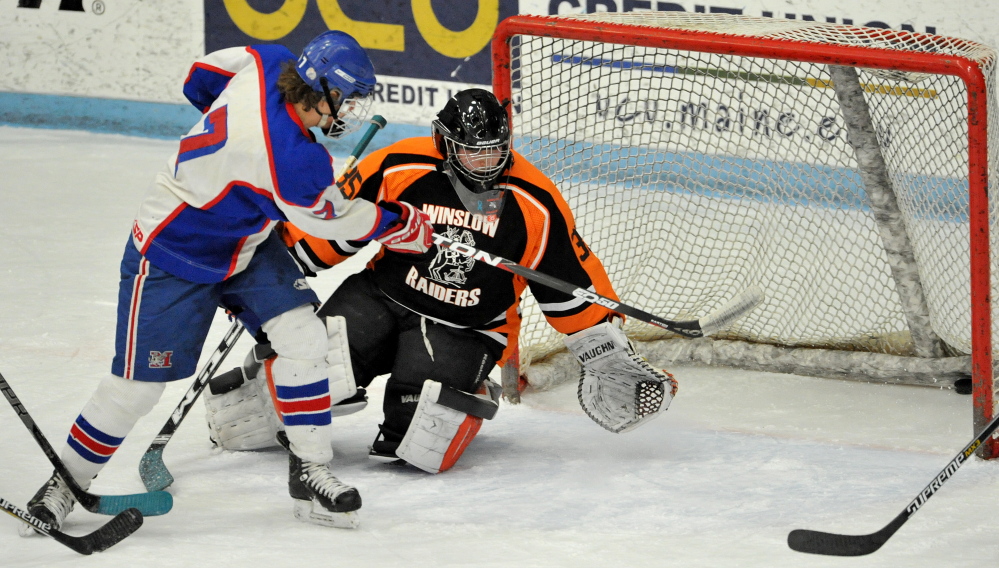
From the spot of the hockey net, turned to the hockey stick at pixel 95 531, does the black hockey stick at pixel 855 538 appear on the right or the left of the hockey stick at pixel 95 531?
left

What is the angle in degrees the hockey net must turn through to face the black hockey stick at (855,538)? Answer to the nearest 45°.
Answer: approximately 45° to its left

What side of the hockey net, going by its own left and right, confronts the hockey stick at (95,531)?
front

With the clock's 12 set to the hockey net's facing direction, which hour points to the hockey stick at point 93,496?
The hockey stick is roughly at 12 o'clock from the hockey net.

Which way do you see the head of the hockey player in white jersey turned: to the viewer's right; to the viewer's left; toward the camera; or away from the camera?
to the viewer's right

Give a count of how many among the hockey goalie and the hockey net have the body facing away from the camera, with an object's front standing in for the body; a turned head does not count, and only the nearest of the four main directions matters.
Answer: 0

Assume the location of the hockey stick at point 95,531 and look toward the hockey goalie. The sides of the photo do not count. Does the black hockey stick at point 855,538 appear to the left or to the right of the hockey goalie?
right

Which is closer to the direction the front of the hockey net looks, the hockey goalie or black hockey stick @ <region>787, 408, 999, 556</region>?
the hockey goalie

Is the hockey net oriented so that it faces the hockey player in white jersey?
yes

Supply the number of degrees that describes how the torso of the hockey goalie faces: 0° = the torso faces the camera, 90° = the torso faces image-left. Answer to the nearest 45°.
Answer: approximately 0°

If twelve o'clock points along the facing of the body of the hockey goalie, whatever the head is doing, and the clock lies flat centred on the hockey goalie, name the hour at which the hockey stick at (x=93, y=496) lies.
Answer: The hockey stick is roughly at 2 o'clock from the hockey goalie.
